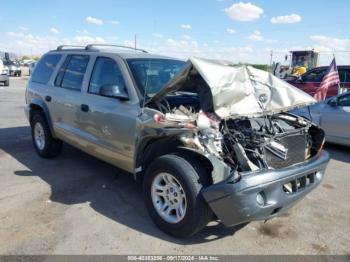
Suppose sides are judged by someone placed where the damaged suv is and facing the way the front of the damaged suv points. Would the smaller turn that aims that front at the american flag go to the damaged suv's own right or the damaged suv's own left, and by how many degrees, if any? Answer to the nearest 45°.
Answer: approximately 90° to the damaged suv's own left

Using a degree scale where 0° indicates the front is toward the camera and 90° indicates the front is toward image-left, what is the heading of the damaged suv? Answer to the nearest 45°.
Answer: approximately 315°
